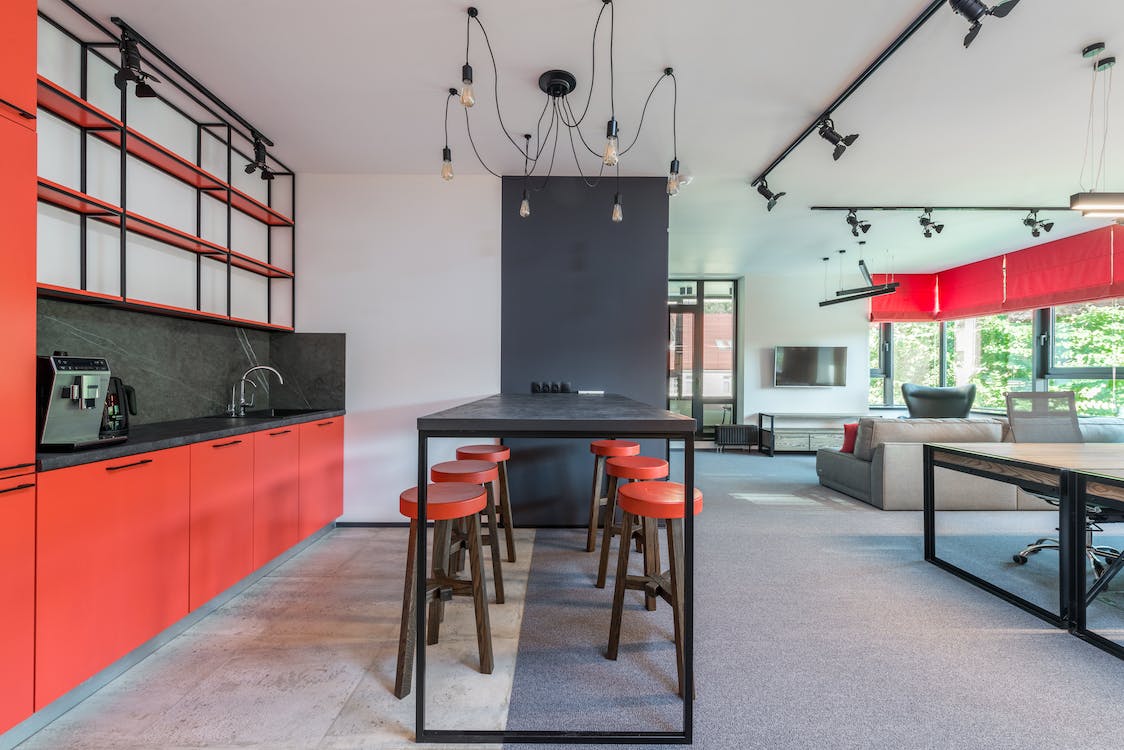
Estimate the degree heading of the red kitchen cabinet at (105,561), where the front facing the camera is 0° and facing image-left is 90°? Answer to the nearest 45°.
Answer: approximately 315°

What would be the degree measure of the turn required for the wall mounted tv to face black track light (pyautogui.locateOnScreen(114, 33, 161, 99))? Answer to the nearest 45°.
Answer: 0° — it already faces it

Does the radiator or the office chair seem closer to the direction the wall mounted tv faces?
the office chair

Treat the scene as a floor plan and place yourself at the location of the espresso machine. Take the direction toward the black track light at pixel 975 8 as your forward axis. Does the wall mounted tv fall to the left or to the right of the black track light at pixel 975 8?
left

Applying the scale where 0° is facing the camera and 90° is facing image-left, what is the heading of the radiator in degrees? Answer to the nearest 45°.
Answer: approximately 0°

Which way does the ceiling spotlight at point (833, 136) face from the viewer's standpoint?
to the viewer's right
